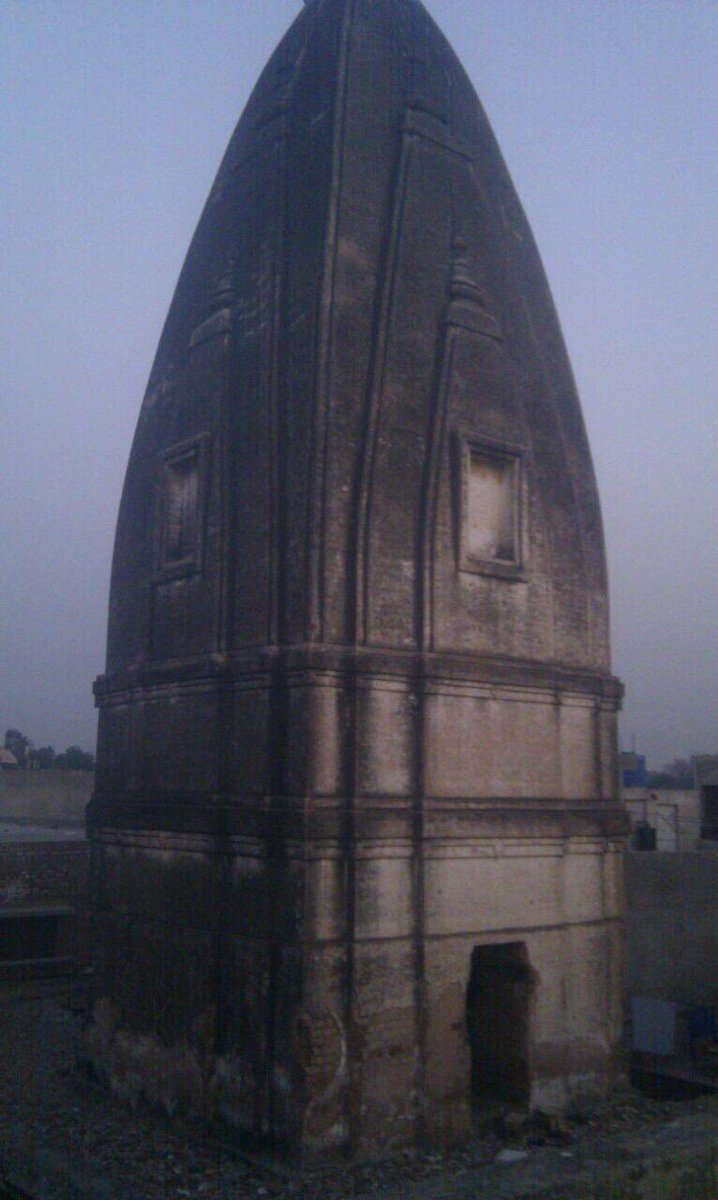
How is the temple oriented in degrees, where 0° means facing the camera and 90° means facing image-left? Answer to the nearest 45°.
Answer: approximately 315°
